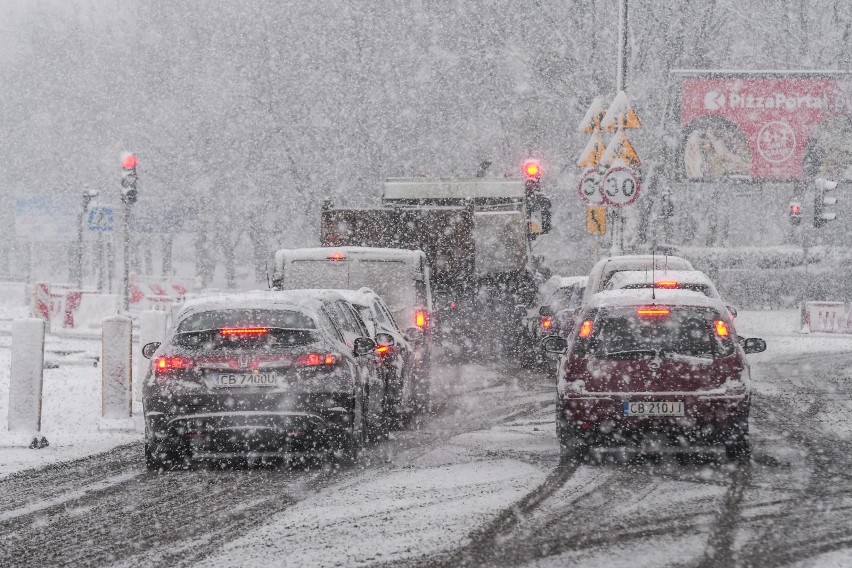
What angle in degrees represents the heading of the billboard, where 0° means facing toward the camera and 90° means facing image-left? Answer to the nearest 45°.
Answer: approximately 0°

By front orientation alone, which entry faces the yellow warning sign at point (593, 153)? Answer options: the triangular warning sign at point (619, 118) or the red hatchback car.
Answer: the red hatchback car

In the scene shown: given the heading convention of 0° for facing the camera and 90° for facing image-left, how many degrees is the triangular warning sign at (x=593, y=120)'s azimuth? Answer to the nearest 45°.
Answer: approximately 0°

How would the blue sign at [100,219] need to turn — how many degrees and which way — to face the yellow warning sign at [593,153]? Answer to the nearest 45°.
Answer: approximately 45° to its left

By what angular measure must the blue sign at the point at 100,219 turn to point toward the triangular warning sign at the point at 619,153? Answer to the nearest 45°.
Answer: approximately 45° to its left

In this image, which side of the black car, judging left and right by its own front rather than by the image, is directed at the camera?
back

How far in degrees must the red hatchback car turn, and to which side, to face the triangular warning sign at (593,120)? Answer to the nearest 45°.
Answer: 0° — it already faces it

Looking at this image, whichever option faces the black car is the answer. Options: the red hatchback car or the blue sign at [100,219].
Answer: the blue sign
